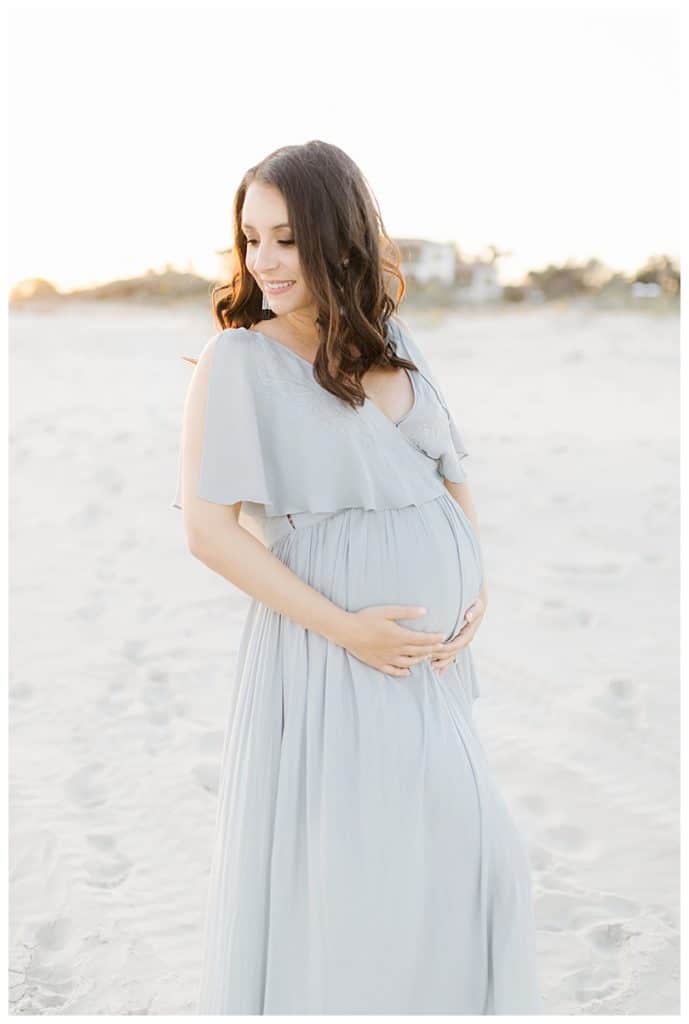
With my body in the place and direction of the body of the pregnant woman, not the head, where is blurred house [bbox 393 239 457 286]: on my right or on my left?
on my left

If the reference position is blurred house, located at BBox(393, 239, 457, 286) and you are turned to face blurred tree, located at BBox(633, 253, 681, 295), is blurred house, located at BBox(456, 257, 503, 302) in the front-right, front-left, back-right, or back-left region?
front-right

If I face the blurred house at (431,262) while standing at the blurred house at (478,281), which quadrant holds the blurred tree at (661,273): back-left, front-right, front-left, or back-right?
back-right

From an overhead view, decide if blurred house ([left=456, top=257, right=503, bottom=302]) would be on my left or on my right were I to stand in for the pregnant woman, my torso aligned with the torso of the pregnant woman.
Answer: on my left

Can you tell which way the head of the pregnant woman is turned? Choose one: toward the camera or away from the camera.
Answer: toward the camera

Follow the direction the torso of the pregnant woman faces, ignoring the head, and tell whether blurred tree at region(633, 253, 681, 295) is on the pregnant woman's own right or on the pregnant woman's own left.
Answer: on the pregnant woman's own left

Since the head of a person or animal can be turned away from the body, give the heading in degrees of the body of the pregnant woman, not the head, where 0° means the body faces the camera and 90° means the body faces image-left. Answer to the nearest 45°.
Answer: approximately 315°

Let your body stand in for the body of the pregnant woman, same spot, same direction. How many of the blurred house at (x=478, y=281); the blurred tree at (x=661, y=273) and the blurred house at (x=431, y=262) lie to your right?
0
